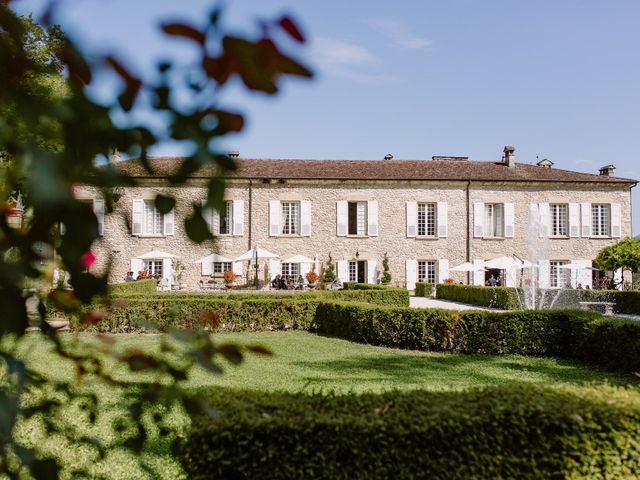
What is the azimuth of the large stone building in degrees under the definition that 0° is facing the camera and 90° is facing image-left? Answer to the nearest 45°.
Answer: approximately 0°

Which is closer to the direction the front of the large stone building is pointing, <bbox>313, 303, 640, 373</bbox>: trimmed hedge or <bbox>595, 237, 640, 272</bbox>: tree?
the trimmed hedge

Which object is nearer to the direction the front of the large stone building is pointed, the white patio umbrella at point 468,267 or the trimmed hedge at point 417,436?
the trimmed hedge

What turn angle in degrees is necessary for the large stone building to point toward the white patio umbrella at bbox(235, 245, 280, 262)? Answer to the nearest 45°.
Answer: approximately 45° to its right

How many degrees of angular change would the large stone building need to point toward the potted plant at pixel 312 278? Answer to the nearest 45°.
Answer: approximately 45° to its right

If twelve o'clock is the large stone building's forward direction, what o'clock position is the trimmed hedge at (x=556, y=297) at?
The trimmed hedge is roughly at 11 o'clock from the large stone building.

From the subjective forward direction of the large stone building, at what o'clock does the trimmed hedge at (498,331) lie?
The trimmed hedge is roughly at 12 o'clock from the large stone building.

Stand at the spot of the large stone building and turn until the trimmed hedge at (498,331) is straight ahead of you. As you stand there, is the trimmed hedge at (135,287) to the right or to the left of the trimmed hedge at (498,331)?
right

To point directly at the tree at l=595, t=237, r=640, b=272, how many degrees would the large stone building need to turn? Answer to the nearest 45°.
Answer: approximately 45° to its left

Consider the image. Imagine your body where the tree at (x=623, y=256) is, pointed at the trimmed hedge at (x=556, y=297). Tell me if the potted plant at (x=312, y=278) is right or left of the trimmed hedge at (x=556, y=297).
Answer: right

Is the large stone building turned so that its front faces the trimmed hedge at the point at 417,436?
yes
